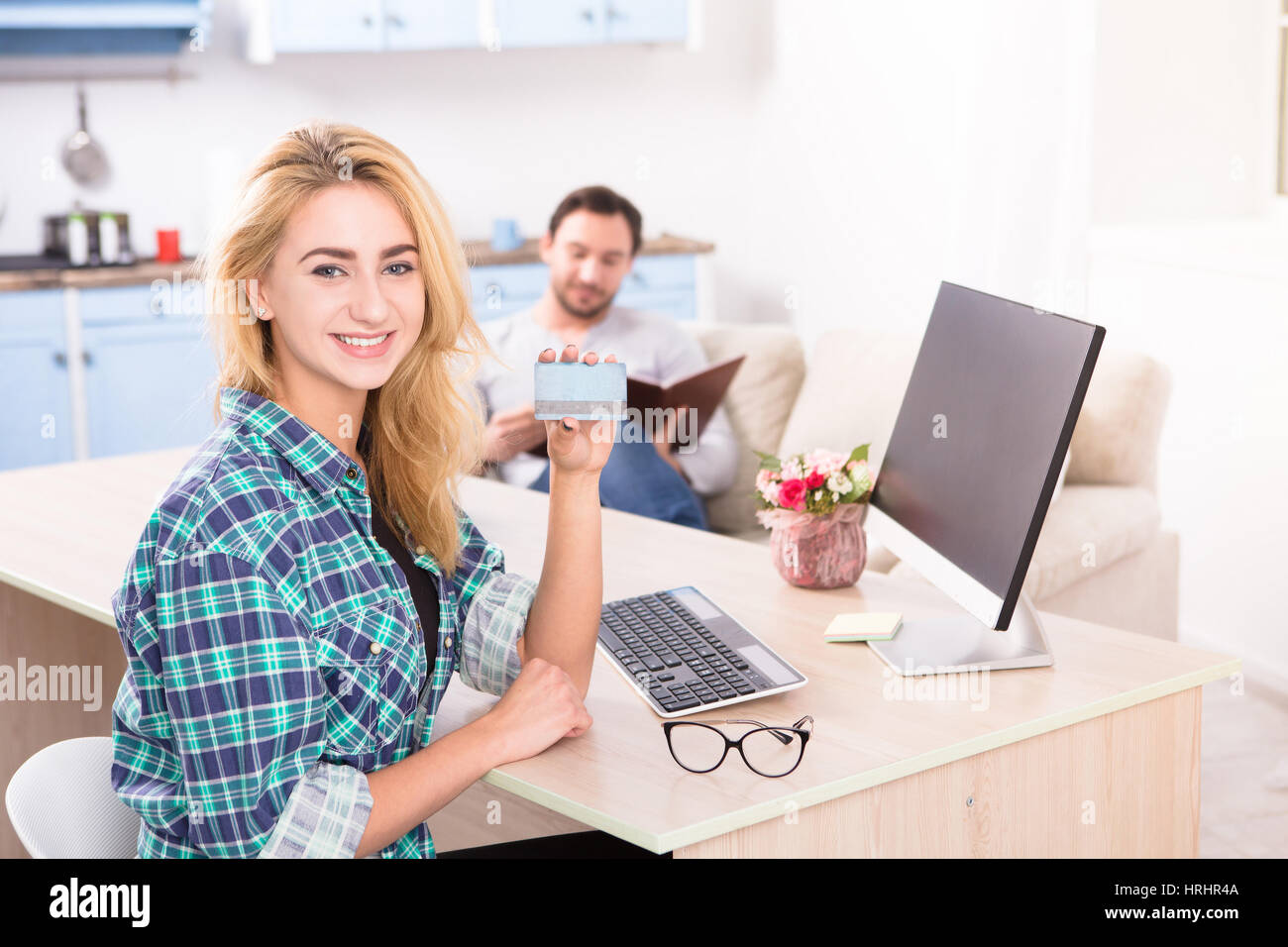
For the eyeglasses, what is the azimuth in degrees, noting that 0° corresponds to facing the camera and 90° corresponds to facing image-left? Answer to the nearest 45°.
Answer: approximately 0°

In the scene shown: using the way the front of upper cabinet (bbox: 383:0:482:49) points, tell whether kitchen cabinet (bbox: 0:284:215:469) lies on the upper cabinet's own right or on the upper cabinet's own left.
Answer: on the upper cabinet's own right

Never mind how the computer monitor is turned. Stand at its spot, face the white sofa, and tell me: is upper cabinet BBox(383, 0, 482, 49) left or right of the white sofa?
left

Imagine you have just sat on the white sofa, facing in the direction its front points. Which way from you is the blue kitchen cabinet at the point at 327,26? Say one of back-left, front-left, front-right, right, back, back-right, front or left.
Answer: back-right

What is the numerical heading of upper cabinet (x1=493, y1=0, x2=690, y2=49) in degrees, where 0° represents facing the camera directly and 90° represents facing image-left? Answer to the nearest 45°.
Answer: approximately 0°

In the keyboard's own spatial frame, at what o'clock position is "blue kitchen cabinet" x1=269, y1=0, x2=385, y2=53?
The blue kitchen cabinet is roughly at 4 o'clock from the keyboard.

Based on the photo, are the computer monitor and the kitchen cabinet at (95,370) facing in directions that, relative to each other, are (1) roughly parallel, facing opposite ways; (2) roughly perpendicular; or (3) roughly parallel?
roughly perpendicular

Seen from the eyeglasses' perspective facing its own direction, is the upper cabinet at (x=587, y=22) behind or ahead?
behind

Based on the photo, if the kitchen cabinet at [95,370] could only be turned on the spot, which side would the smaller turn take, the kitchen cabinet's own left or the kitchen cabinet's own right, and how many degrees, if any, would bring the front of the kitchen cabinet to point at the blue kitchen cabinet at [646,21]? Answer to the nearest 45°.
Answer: approximately 90° to the kitchen cabinet's own left

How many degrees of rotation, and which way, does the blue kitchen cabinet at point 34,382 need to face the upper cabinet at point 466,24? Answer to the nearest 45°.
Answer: approximately 90° to its left
